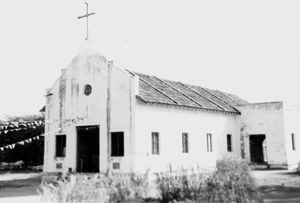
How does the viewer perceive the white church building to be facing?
facing the viewer and to the left of the viewer

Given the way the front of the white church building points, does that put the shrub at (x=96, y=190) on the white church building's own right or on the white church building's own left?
on the white church building's own left

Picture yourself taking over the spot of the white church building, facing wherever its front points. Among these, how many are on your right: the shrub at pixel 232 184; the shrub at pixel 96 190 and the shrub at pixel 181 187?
0

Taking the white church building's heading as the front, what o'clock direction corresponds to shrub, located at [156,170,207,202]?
The shrub is roughly at 10 o'clock from the white church building.

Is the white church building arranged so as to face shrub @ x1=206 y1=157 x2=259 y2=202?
no
